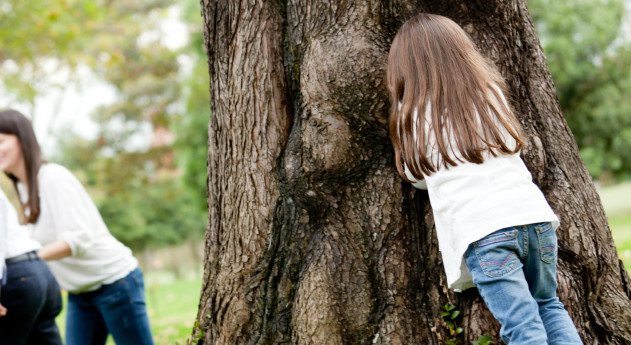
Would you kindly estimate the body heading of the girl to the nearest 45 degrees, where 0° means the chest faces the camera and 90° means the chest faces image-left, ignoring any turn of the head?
approximately 135°

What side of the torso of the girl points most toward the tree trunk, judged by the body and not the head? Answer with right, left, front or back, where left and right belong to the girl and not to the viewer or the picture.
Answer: front

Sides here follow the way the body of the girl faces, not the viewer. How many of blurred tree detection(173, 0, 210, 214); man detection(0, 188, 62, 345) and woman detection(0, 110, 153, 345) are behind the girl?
0

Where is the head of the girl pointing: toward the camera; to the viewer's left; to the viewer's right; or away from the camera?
away from the camera
